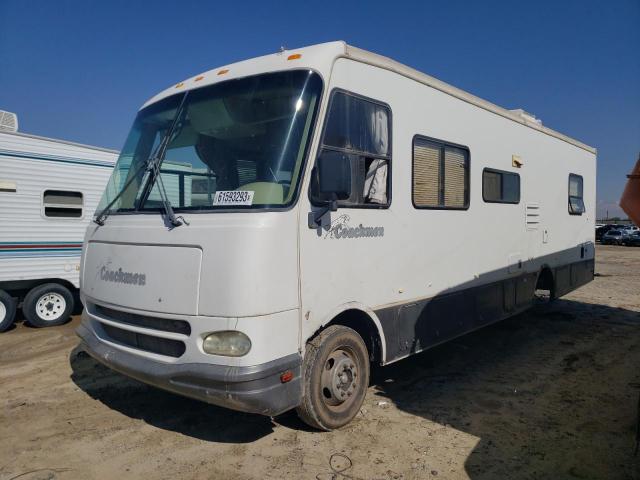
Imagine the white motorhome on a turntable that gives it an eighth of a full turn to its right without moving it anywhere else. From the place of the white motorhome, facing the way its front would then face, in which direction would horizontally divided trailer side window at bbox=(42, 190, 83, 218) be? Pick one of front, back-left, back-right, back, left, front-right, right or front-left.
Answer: front-right

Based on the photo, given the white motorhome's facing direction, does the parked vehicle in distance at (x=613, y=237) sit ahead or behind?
behind

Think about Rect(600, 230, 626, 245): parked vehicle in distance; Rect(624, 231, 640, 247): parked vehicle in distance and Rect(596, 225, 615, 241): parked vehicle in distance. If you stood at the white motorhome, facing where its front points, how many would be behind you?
3

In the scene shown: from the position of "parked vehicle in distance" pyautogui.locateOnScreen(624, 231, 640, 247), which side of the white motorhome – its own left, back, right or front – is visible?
back

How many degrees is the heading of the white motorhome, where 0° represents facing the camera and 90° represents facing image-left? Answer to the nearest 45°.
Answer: approximately 45°

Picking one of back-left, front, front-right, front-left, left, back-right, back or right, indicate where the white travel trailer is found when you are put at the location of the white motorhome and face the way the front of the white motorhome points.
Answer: right
